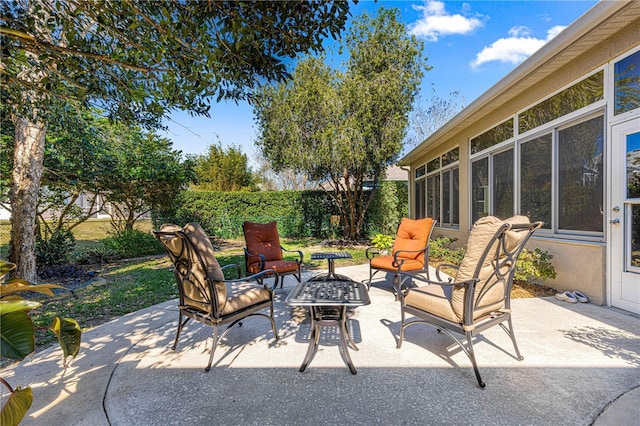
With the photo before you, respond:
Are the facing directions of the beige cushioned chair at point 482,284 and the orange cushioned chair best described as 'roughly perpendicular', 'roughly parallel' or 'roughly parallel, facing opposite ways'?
roughly perpendicular

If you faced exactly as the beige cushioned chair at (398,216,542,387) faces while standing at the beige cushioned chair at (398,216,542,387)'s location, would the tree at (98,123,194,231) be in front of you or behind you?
in front

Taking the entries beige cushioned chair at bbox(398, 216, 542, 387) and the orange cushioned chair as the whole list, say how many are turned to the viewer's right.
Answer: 0

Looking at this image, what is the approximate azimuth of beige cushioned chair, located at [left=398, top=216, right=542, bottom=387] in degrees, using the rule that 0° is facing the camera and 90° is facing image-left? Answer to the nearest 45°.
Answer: approximately 135°

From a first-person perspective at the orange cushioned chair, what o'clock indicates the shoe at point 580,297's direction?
The shoe is roughly at 8 o'clock from the orange cushioned chair.

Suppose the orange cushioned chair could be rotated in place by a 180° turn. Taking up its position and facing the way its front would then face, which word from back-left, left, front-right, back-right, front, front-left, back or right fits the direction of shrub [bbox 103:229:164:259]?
back-left

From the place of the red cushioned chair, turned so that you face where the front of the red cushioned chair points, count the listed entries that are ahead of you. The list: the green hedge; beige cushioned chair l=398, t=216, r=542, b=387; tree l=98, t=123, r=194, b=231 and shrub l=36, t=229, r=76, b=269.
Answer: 1

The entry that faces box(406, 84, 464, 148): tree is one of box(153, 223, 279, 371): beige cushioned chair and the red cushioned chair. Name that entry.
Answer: the beige cushioned chair

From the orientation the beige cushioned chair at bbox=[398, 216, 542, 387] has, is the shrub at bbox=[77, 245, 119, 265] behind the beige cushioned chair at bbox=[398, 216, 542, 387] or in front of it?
in front

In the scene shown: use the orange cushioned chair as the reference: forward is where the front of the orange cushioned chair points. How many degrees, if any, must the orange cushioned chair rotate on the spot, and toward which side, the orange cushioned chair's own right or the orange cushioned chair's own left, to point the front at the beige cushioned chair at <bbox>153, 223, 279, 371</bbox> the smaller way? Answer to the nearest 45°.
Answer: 0° — it already faces it

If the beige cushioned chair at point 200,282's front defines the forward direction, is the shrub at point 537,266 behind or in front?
in front

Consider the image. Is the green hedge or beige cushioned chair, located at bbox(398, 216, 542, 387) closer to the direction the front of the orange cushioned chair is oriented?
the beige cushioned chair
